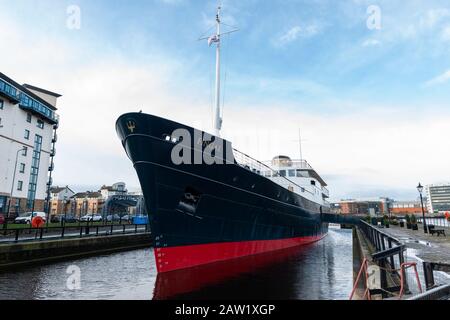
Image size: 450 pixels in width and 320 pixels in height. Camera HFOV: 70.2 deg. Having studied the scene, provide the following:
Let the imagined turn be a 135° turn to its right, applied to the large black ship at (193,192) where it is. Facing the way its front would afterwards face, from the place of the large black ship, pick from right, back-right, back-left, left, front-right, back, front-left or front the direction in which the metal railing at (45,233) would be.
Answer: front-left

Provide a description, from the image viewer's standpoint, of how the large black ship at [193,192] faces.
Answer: facing the viewer and to the left of the viewer
